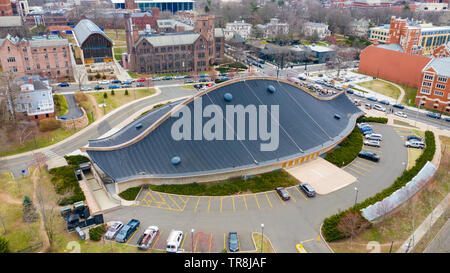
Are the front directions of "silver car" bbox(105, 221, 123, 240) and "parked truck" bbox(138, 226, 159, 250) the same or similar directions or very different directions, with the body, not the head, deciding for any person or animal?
same or similar directions

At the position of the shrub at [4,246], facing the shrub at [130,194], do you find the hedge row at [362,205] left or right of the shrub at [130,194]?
right

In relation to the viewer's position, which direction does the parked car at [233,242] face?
facing the viewer

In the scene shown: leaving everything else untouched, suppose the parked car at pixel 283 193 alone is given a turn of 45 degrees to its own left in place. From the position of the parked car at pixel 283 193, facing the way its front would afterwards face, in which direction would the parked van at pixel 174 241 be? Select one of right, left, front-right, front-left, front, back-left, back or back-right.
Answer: front-left

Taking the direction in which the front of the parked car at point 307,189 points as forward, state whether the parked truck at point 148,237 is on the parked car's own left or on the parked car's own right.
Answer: on the parked car's own left

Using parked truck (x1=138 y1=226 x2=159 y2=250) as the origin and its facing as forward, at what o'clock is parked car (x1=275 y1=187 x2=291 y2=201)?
parked car (x1=275 y1=187 x2=291 y2=201) is roughly at 2 o'clock from parked truck (x1=138 y1=226 x2=159 y2=250).

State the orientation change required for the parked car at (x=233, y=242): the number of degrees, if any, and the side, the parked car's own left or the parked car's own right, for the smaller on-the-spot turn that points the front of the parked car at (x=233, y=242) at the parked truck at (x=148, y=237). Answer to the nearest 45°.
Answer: approximately 90° to the parked car's own right

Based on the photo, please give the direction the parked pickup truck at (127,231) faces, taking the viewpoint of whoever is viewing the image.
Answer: facing the viewer and to the left of the viewer

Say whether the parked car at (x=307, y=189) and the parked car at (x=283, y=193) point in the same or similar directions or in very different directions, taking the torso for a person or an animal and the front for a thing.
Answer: same or similar directions

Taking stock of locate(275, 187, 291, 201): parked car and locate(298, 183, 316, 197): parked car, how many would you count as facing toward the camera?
0
